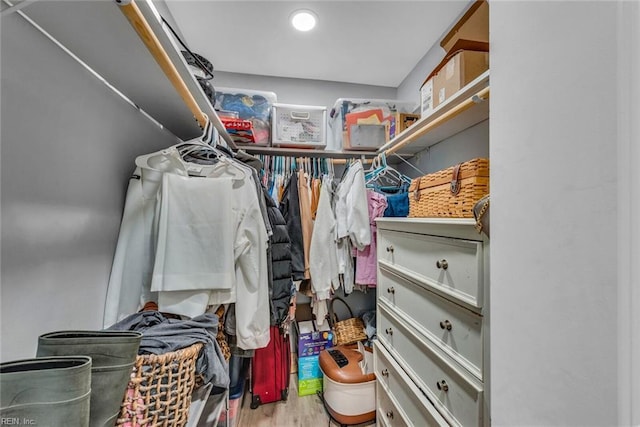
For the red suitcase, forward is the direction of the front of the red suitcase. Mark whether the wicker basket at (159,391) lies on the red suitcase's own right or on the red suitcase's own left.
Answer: on the red suitcase's own right

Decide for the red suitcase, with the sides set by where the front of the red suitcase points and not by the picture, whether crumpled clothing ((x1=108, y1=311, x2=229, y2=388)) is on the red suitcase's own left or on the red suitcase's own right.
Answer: on the red suitcase's own right
